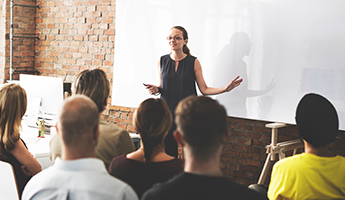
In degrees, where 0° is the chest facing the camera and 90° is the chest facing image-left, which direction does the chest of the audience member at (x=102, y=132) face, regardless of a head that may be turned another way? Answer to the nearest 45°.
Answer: approximately 180°

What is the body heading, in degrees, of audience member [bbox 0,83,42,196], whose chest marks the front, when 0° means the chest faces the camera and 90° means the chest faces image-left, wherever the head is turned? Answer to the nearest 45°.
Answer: approximately 225°

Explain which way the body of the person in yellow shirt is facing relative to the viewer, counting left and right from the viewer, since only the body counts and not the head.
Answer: facing away from the viewer

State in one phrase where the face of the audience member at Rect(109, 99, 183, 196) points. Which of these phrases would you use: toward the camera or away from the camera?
away from the camera

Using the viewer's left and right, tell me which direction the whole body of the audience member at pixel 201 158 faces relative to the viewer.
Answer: facing away from the viewer

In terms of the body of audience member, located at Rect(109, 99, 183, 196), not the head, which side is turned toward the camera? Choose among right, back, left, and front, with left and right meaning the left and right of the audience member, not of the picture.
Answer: back

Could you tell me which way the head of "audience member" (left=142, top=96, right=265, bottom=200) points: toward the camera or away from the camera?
away from the camera

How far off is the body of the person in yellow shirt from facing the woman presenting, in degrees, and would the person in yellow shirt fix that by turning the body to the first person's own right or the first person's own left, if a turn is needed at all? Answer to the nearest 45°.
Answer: approximately 45° to the first person's own left

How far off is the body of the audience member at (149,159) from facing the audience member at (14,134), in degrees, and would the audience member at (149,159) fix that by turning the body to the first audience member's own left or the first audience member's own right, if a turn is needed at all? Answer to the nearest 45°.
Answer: approximately 45° to the first audience member's own left

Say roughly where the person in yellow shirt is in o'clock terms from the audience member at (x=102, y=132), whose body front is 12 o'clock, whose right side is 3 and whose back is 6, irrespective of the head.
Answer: The person in yellow shirt is roughly at 4 o'clock from the audience member.

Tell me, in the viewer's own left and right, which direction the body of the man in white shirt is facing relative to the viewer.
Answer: facing away from the viewer

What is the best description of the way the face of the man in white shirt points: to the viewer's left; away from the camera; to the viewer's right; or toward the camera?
away from the camera
